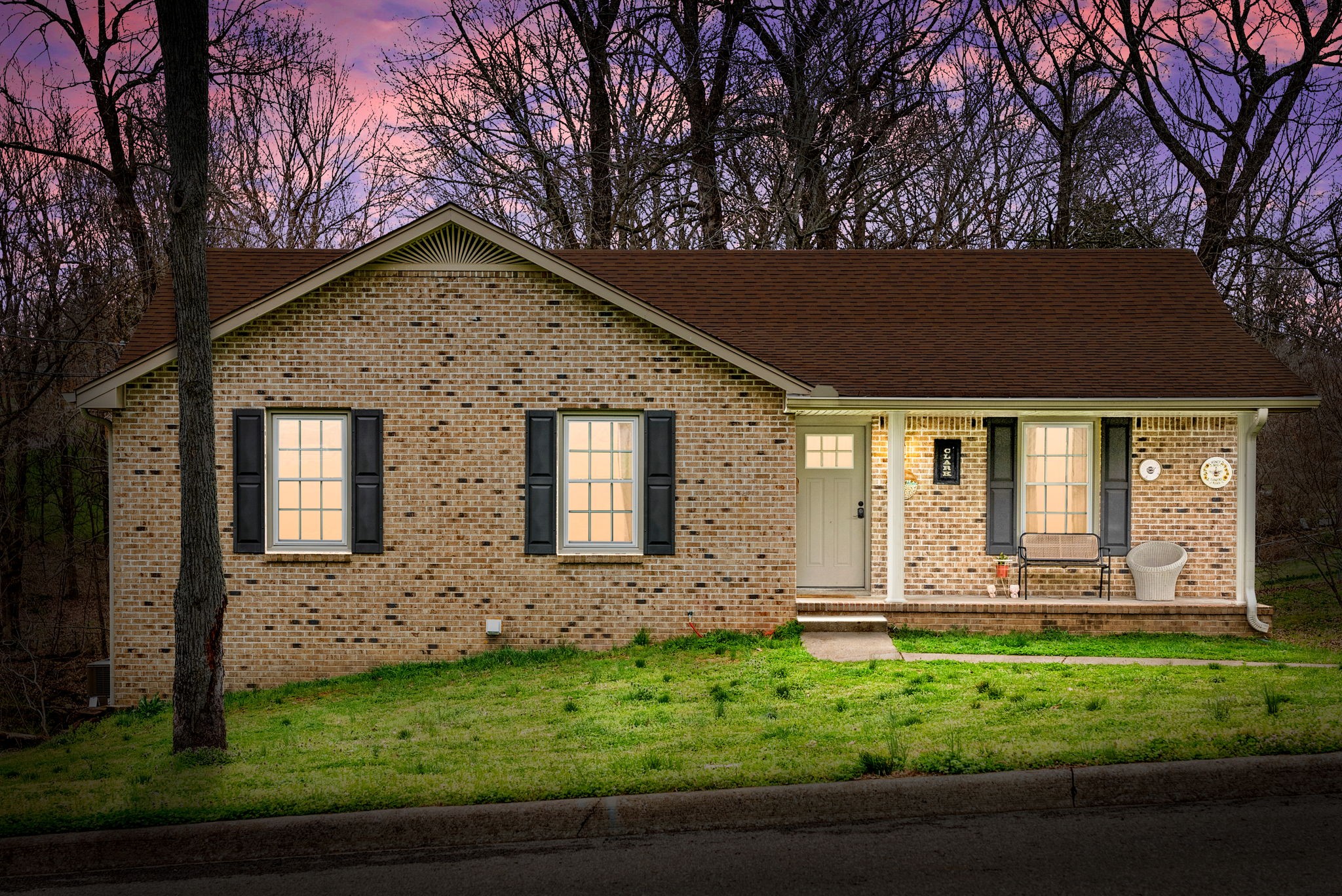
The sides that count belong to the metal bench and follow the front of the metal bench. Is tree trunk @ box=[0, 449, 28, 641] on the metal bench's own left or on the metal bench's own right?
on the metal bench's own right

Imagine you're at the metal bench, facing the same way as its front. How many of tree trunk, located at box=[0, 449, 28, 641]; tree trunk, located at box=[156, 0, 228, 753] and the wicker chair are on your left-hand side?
1

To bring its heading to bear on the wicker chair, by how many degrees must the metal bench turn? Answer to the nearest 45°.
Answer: approximately 90° to its left

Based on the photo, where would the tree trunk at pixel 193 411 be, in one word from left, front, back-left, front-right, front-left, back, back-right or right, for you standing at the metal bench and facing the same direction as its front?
front-right

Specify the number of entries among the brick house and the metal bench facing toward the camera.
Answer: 2

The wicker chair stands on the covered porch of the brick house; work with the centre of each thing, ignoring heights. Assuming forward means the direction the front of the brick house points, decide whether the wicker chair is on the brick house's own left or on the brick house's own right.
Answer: on the brick house's own left

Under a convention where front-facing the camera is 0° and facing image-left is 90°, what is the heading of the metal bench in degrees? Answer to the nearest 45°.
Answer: approximately 0°
